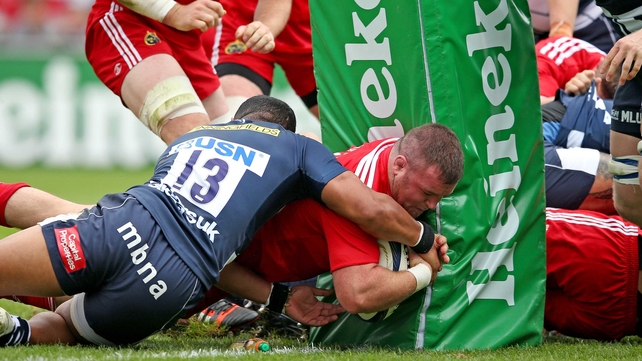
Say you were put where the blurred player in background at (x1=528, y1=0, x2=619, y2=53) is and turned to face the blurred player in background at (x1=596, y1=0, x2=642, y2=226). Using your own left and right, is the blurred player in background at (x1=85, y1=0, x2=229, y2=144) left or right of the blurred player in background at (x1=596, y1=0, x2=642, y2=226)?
right

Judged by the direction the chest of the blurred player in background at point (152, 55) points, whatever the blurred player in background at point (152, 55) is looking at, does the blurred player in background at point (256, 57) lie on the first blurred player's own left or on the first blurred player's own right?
on the first blurred player's own left

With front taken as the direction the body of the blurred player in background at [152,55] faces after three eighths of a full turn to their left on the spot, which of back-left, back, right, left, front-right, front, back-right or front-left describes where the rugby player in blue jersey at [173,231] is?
back

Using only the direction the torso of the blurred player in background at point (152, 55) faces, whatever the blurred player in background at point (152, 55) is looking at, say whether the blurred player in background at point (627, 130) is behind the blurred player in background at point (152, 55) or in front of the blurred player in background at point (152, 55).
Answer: in front

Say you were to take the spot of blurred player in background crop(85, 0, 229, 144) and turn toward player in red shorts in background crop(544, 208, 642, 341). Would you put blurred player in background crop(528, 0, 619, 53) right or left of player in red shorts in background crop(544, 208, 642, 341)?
left

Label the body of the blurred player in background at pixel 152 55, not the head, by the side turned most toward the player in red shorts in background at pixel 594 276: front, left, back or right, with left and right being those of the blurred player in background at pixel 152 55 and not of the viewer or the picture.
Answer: front
